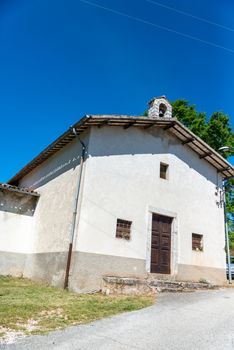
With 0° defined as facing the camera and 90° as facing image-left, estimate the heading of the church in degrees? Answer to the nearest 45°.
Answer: approximately 315°

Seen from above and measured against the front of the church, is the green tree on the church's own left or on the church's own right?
on the church's own left
